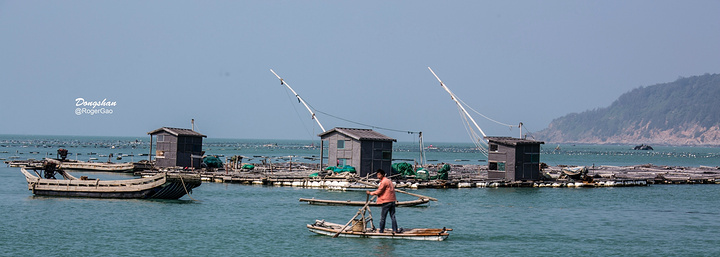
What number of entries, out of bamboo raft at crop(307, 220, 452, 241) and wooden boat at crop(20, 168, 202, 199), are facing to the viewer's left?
1

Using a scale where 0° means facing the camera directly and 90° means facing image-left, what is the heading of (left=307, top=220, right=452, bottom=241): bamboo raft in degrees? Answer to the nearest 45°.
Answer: approximately 90°

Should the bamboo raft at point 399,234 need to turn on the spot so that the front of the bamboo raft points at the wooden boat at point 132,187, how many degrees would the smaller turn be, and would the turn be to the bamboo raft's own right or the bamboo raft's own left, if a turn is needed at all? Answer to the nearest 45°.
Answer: approximately 45° to the bamboo raft's own right

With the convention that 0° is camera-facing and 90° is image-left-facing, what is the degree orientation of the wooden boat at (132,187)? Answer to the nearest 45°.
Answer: approximately 315°

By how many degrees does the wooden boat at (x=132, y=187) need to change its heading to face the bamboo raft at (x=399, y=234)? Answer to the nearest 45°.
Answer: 0° — it already faces it

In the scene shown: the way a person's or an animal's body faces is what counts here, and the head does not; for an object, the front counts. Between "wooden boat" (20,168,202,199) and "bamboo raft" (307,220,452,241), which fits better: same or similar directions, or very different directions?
very different directions
